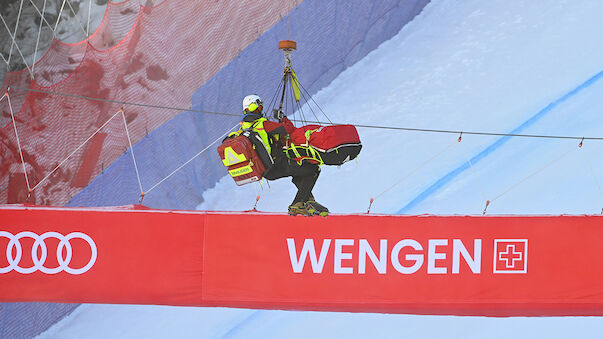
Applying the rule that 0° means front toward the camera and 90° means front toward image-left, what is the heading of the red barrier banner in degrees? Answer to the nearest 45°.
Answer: approximately 0°

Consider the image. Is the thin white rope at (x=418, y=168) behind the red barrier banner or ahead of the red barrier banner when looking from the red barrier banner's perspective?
behind

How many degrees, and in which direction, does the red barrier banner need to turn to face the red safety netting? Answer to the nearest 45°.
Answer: approximately 135° to its right
